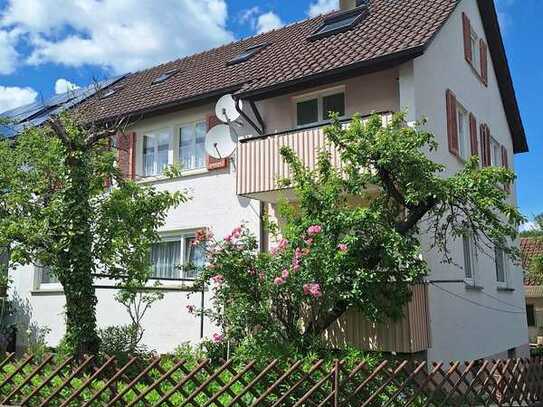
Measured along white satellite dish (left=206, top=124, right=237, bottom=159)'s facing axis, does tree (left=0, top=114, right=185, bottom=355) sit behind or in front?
in front

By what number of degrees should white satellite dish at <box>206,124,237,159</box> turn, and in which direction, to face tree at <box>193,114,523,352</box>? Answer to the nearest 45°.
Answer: approximately 90° to its left

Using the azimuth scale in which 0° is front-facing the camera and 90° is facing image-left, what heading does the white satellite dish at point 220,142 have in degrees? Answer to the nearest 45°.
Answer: approximately 45°

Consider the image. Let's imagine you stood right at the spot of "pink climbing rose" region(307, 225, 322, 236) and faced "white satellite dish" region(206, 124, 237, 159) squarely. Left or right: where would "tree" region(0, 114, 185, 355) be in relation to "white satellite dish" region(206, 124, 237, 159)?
left

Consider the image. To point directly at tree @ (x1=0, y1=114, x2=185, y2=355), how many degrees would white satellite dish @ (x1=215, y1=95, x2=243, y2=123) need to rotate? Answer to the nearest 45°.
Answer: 0° — it already faces it

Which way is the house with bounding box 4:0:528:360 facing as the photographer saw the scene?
facing the viewer and to the left of the viewer

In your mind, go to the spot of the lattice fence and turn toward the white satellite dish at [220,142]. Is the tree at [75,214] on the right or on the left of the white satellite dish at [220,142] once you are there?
left

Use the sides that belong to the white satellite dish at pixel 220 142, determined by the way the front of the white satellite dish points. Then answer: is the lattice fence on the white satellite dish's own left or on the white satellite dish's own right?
on the white satellite dish's own left

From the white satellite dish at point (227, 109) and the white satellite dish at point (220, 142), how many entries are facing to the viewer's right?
0

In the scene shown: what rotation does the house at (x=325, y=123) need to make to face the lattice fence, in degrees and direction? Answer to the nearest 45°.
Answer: approximately 45° to its left

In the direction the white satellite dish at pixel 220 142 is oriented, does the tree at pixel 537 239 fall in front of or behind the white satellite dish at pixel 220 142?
behind
